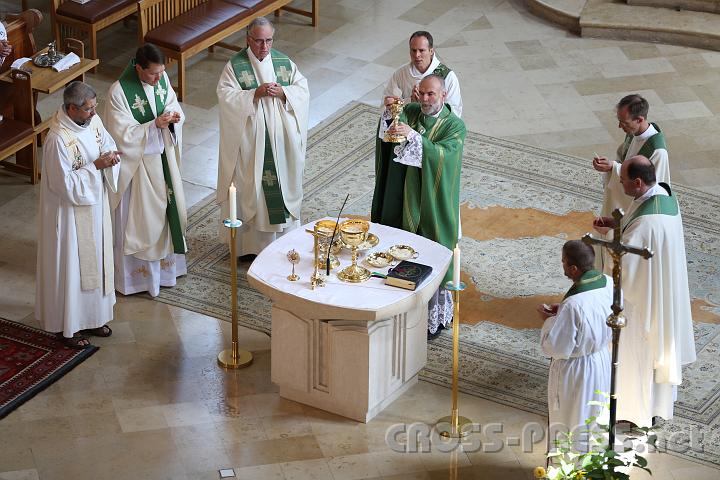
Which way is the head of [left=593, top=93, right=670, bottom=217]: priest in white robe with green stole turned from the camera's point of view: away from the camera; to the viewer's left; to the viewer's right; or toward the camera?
to the viewer's left

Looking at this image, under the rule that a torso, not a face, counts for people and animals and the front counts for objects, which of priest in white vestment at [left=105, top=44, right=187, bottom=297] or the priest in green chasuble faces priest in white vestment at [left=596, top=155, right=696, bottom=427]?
priest in white vestment at [left=105, top=44, right=187, bottom=297]

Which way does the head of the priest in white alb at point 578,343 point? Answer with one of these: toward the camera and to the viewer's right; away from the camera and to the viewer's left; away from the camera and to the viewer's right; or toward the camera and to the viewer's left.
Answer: away from the camera and to the viewer's left

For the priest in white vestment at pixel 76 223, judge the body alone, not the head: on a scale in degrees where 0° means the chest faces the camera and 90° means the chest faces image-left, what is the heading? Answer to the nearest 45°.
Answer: approximately 315°

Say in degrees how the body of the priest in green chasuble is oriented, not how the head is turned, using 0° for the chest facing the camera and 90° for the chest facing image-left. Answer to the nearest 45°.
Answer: approximately 45°

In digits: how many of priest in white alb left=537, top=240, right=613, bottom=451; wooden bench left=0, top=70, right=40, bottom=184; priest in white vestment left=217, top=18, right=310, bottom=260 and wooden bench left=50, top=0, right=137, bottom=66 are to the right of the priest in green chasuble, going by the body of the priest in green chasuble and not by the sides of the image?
3

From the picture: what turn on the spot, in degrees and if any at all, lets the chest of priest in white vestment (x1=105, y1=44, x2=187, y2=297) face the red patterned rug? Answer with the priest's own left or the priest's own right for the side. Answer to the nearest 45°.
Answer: approximately 90° to the priest's own right

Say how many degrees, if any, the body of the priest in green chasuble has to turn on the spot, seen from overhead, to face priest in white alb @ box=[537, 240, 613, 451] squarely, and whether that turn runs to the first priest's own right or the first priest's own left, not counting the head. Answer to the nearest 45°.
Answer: approximately 90° to the first priest's own left

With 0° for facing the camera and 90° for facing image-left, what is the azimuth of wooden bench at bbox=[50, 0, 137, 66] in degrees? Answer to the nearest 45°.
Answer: approximately 315°

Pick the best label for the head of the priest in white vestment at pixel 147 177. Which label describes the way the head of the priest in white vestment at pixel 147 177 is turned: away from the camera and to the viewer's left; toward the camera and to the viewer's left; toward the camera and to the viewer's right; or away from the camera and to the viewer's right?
toward the camera and to the viewer's right

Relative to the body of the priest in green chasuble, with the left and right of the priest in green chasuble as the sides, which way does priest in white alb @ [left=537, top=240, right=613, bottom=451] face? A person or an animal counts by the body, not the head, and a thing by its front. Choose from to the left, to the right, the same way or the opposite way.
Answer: to the right
